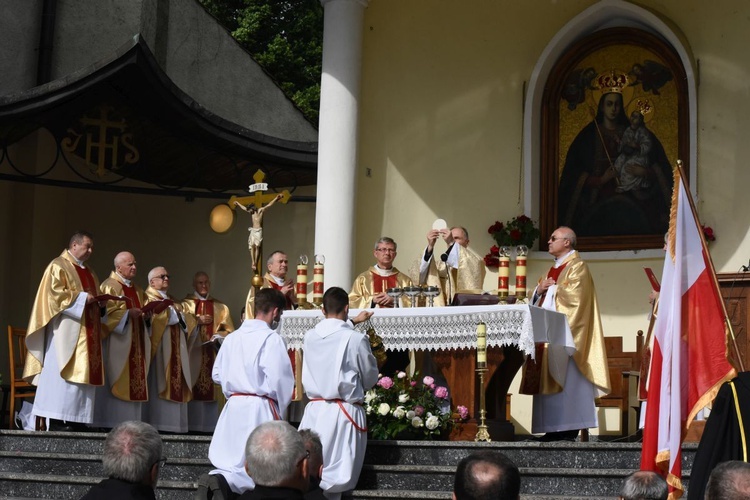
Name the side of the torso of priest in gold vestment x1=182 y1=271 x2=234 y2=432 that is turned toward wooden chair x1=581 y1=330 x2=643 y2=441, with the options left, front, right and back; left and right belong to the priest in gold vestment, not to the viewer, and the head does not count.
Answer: left

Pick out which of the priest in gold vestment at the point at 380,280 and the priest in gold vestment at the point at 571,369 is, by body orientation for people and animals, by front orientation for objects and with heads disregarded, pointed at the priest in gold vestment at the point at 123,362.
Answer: the priest in gold vestment at the point at 571,369

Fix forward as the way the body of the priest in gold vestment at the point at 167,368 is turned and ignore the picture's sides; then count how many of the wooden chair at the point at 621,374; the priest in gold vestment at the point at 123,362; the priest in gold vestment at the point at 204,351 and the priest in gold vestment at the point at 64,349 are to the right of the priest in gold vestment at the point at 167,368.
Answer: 2

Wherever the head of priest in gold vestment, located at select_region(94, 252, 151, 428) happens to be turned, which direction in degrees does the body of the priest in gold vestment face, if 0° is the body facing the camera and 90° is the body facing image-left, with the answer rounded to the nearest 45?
approximately 315°

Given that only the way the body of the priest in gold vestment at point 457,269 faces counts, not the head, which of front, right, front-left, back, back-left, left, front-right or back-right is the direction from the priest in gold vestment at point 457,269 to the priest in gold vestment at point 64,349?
front-right

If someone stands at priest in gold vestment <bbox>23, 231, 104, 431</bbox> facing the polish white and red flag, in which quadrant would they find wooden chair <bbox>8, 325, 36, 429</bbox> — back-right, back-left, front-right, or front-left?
back-left

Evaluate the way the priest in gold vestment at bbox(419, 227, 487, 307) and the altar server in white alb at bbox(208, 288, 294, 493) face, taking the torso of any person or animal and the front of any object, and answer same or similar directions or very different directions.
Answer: very different directions

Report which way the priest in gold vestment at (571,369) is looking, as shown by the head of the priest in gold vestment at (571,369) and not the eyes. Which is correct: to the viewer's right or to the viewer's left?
to the viewer's left

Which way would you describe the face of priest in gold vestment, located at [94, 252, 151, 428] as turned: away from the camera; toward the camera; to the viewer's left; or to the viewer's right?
to the viewer's right
